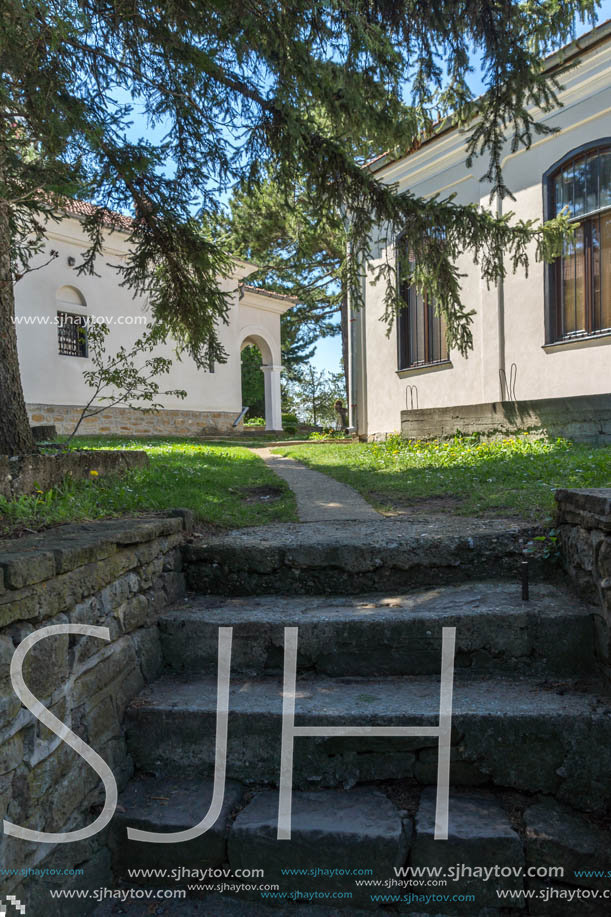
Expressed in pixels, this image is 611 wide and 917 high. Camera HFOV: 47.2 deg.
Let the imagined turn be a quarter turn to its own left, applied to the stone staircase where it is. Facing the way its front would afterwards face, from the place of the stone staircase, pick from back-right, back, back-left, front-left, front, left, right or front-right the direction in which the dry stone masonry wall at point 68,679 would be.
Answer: back

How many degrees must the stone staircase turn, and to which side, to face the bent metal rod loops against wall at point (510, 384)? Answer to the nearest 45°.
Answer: approximately 180°

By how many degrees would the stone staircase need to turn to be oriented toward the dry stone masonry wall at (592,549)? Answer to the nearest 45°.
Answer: approximately 135° to its left

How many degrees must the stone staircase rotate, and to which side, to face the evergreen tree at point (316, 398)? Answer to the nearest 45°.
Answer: approximately 180°

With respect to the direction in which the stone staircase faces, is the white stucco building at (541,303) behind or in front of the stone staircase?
behind

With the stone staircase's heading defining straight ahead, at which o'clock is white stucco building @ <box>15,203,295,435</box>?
The white stucco building is roughly at 5 o'clock from the stone staircase.

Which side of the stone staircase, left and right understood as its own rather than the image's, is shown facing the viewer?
front

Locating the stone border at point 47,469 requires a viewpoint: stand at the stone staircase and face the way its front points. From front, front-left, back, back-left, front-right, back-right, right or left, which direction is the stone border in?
back-right
